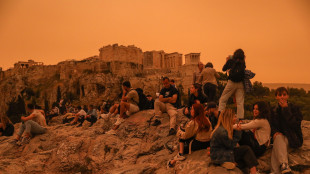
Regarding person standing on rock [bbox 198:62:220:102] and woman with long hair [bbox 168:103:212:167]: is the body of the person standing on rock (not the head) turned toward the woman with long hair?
no

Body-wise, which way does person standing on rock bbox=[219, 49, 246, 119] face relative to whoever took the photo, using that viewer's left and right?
facing away from the viewer and to the left of the viewer

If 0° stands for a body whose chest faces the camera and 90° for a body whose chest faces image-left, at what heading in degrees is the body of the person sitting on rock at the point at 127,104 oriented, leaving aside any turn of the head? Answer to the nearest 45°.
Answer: approximately 90°

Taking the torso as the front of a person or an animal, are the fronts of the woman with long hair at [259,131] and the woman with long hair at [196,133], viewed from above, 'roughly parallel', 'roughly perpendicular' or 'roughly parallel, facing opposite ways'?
roughly parallel

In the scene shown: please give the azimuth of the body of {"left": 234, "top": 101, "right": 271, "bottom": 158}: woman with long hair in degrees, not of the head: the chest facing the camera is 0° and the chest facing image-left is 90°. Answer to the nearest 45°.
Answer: approximately 90°

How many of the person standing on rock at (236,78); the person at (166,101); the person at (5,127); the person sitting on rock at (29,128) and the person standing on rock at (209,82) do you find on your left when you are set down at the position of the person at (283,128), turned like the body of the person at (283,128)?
0

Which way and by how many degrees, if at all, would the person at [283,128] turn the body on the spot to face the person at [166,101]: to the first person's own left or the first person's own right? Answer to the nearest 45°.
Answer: approximately 90° to the first person's own right

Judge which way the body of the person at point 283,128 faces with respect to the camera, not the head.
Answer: toward the camera

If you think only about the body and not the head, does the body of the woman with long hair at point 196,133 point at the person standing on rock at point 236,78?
no
